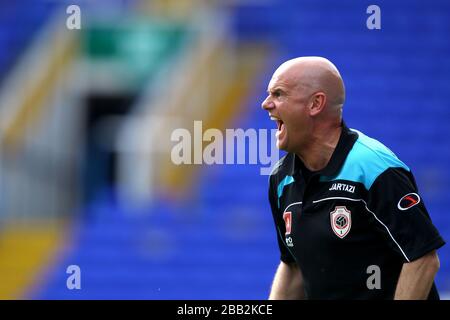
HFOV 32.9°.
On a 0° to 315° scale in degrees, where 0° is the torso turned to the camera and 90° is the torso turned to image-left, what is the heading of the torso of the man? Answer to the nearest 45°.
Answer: approximately 45°
